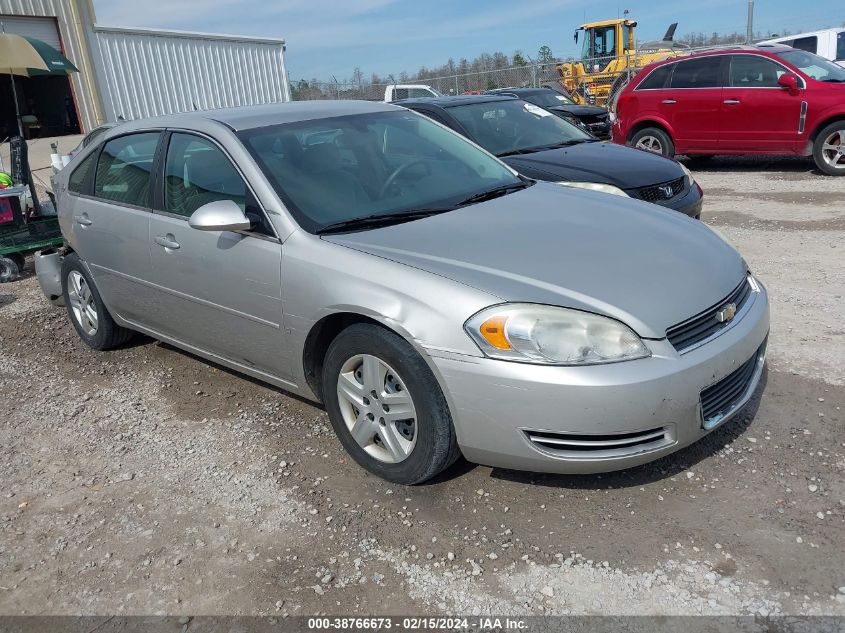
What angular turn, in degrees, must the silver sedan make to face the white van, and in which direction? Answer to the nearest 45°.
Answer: approximately 90° to its left

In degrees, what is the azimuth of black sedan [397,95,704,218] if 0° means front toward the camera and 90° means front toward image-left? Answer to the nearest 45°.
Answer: approximately 315°

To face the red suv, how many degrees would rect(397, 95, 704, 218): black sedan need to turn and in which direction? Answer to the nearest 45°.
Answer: approximately 90° to its left

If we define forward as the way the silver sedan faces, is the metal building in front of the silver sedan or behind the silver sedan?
behind

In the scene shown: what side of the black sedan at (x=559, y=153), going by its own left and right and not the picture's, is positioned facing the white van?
left

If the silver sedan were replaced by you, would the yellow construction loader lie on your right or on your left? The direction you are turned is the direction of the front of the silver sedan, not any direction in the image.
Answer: on your left

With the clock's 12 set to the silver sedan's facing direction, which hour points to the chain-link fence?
The chain-link fence is roughly at 8 o'clock from the silver sedan.

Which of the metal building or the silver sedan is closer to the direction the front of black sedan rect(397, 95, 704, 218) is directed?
the silver sedan

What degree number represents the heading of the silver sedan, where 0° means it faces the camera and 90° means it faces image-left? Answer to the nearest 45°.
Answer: approximately 315°

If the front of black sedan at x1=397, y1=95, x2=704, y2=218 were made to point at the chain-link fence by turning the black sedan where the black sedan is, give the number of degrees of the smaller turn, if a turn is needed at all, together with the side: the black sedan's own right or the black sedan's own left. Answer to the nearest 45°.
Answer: approximately 135° to the black sedan's own left

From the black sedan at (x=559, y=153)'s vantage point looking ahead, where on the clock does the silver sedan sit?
The silver sedan is roughly at 2 o'clock from the black sedan.

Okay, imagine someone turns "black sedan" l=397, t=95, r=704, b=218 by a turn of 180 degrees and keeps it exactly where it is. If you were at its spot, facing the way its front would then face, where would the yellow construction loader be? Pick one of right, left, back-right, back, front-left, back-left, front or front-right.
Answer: front-right

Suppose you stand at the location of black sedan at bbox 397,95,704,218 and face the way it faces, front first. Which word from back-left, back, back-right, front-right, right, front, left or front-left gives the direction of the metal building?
back
